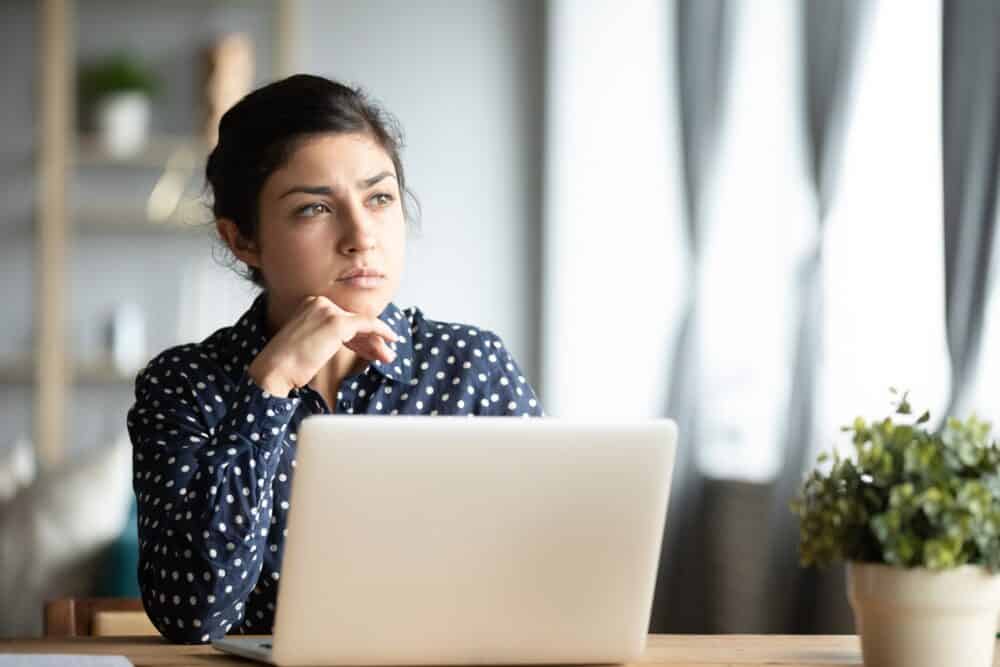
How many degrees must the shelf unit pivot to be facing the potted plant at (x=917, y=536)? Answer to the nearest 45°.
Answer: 0° — it already faces it

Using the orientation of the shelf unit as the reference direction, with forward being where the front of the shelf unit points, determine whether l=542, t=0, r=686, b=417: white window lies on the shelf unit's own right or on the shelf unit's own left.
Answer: on the shelf unit's own left

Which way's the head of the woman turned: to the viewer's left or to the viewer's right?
to the viewer's right

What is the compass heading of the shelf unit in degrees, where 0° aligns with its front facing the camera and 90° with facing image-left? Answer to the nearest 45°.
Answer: approximately 0°

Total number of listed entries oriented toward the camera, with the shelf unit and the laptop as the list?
1

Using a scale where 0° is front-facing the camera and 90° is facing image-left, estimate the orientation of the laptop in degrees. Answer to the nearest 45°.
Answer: approximately 135°

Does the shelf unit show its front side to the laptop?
yes
